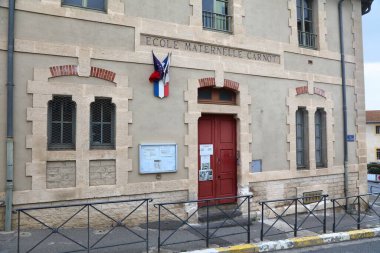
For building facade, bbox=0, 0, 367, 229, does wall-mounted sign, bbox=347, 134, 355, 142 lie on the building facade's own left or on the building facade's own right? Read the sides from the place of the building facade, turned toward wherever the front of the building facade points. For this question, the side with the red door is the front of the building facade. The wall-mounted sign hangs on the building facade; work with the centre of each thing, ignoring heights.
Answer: on the building facade's own left

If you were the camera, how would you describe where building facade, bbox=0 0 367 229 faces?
facing the viewer and to the right of the viewer

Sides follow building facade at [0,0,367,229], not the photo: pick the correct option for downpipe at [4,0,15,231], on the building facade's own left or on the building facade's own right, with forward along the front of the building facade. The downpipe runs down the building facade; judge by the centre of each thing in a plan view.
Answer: on the building facade's own right
